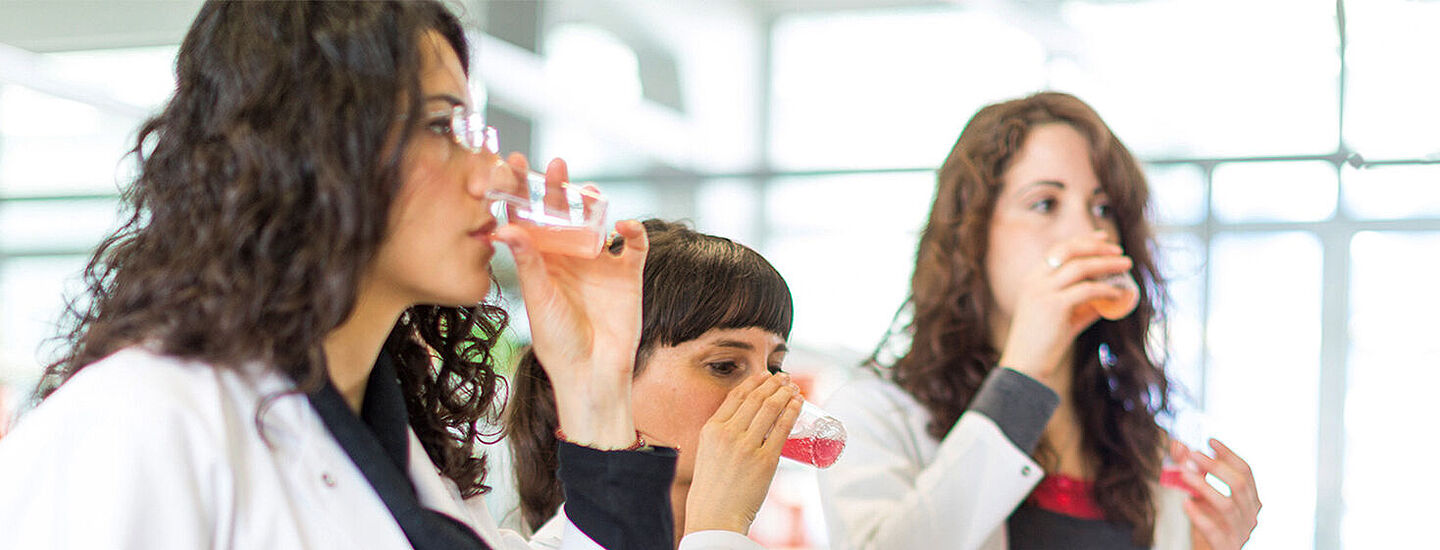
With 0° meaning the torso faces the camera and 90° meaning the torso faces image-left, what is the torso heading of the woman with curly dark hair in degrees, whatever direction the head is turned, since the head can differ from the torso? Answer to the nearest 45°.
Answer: approximately 315°

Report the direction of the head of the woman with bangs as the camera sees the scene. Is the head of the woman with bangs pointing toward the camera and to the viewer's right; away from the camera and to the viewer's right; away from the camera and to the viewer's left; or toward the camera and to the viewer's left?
toward the camera and to the viewer's right

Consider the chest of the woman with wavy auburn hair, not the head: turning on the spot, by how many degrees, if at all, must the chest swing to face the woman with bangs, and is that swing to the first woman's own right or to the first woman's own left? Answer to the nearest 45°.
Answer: approximately 90° to the first woman's own right

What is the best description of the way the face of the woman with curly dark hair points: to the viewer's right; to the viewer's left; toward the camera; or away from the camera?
to the viewer's right
